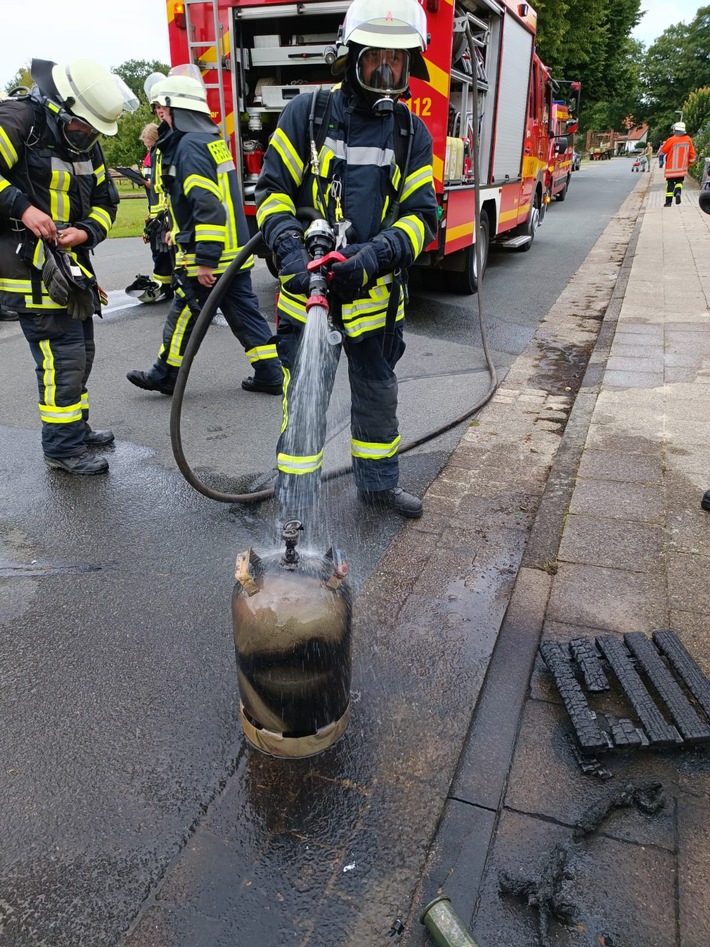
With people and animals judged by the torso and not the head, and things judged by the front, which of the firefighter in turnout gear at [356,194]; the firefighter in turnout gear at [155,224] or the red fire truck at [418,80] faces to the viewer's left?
the firefighter in turnout gear at [155,224]

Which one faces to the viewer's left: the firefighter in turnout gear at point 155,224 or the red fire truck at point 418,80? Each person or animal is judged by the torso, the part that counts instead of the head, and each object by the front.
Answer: the firefighter in turnout gear

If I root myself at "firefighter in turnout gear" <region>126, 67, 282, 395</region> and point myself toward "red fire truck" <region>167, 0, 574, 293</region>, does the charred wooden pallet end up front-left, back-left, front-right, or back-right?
back-right

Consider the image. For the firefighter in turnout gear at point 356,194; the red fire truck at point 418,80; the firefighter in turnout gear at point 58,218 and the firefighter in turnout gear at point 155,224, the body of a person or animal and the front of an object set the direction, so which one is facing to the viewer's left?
the firefighter in turnout gear at point 155,224

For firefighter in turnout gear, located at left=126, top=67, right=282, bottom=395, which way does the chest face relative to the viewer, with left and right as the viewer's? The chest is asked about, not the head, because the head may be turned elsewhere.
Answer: facing to the left of the viewer

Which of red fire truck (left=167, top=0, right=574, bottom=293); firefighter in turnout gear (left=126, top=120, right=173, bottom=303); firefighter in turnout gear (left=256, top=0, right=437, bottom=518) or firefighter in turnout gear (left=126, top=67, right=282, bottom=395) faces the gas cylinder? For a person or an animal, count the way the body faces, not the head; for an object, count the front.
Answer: firefighter in turnout gear (left=256, top=0, right=437, bottom=518)

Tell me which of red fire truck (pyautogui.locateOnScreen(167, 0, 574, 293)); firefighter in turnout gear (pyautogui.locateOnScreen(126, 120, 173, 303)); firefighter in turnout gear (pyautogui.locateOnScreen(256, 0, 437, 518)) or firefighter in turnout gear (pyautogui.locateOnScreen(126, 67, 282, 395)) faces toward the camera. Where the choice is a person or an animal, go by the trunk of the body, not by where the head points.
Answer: firefighter in turnout gear (pyautogui.locateOnScreen(256, 0, 437, 518))

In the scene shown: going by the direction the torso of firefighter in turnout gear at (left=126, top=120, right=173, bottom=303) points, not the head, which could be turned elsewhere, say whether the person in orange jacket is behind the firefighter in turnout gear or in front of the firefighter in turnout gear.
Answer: behind

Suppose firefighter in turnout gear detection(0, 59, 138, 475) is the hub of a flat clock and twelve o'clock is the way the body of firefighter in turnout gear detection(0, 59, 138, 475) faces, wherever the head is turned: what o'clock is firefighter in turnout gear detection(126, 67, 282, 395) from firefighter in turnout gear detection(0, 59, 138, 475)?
firefighter in turnout gear detection(126, 67, 282, 395) is roughly at 9 o'clock from firefighter in turnout gear detection(0, 59, 138, 475).

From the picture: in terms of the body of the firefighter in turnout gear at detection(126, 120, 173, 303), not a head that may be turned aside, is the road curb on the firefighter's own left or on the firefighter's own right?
on the firefighter's own left

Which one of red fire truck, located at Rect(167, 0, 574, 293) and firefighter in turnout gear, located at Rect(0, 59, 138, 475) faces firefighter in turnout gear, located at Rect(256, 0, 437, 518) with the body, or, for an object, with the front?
firefighter in turnout gear, located at Rect(0, 59, 138, 475)

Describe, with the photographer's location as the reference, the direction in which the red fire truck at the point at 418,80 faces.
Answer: facing away from the viewer and to the right of the viewer

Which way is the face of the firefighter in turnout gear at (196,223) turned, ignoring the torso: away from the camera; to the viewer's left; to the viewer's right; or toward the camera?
to the viewer's left

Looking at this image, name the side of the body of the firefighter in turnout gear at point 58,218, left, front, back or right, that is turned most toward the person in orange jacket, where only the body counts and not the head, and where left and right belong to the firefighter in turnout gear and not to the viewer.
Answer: left

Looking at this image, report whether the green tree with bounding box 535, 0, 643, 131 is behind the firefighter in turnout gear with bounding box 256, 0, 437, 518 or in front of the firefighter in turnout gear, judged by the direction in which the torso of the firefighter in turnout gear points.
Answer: behind

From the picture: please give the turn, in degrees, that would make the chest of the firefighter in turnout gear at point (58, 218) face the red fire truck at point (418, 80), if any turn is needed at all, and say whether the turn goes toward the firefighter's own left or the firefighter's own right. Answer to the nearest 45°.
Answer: approximately 90° to the firefighter's own left

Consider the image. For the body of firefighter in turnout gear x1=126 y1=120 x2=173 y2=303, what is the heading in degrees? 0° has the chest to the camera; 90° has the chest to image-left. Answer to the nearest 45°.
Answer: approximately 90°

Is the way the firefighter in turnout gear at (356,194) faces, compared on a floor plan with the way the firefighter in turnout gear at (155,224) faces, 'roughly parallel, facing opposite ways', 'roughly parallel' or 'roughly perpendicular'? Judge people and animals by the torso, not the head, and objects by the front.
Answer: roughly perpendicular
